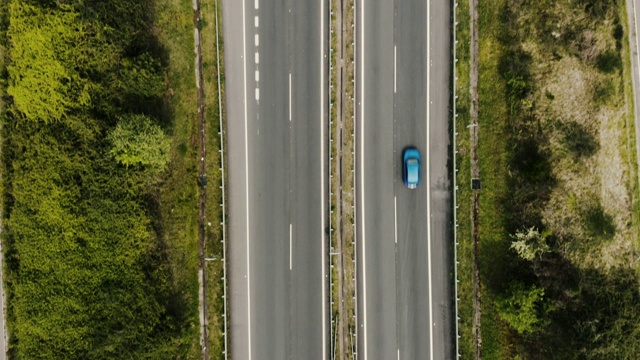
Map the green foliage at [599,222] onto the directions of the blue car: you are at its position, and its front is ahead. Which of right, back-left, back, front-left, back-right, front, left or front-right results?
right

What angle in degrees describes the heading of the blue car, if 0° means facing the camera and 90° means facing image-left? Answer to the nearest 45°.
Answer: approximately 180°

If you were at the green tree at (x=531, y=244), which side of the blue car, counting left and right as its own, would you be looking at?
right

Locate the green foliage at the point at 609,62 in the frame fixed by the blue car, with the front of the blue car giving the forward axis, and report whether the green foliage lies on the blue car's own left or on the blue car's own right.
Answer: on the blue car's own right

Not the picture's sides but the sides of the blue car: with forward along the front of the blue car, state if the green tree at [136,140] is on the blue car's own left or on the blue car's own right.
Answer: on the blue car's own left

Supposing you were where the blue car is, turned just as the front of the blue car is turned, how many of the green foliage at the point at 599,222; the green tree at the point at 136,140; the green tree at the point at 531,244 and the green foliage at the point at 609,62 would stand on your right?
3
